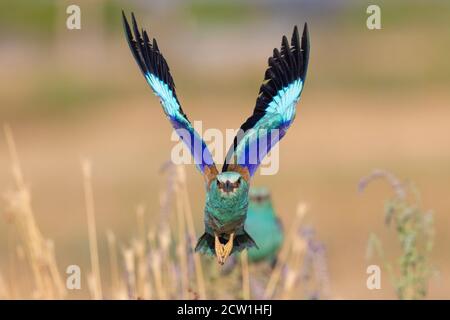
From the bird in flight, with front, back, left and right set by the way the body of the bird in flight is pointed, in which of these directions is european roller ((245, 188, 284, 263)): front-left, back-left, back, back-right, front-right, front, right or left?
back

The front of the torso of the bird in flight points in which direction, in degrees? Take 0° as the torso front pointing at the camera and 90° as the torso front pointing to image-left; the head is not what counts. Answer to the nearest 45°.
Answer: approximately 0°
